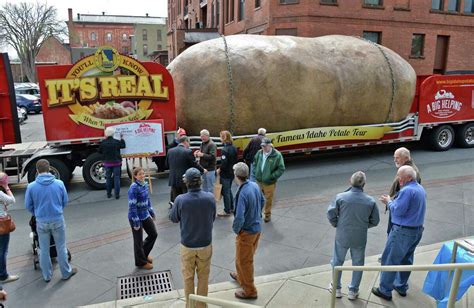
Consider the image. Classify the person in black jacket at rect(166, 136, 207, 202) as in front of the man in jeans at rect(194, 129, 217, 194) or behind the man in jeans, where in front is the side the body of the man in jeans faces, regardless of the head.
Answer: in front

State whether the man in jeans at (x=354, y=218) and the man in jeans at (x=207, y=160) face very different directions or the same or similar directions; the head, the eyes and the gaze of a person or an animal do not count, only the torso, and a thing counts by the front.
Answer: very different directions

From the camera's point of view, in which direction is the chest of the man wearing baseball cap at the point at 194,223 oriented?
away from the camera

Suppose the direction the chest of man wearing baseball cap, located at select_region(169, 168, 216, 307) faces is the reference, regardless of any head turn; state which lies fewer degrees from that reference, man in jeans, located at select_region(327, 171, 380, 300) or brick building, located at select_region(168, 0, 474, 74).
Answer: the brick building

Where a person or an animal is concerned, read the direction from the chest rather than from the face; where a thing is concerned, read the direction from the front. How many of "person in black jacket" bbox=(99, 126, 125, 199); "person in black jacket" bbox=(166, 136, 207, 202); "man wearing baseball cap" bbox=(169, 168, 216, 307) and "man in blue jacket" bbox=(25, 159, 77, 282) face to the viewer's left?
0

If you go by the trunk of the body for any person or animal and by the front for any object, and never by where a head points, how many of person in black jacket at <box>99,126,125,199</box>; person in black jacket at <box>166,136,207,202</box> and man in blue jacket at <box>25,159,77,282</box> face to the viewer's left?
0

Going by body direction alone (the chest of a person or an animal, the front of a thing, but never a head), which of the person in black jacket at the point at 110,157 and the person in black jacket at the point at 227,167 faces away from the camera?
the person in black jacket at the point at 110,157

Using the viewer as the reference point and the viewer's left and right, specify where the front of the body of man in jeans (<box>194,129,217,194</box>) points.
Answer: facing the viewer and to the left of the viewer

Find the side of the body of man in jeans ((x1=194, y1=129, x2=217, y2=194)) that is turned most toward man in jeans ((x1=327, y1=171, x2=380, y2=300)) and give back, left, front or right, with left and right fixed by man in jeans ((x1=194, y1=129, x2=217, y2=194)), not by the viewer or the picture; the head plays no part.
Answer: left

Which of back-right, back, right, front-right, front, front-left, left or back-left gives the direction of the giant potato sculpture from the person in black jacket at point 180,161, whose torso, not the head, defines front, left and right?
front

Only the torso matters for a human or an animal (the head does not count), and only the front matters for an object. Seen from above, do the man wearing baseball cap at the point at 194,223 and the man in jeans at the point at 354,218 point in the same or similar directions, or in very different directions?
same or similar directions

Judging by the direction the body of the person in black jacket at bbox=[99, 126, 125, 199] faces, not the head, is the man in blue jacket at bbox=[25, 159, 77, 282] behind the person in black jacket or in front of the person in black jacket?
behind

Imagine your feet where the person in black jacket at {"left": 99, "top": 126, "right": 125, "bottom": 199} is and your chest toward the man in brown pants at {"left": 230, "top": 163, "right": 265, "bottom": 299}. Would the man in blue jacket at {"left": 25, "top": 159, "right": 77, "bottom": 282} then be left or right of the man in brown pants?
right

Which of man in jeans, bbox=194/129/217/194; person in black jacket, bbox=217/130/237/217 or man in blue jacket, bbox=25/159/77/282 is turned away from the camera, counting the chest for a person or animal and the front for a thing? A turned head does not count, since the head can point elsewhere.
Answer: the man in blue jacket
